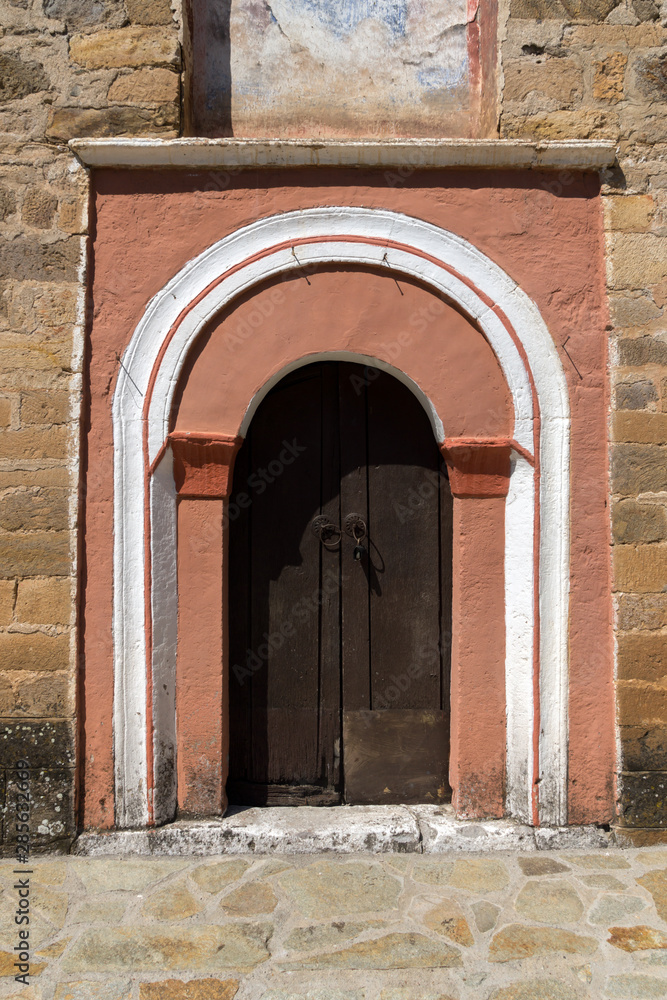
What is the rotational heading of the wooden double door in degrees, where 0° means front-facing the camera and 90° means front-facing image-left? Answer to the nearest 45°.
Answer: approximately 0°
